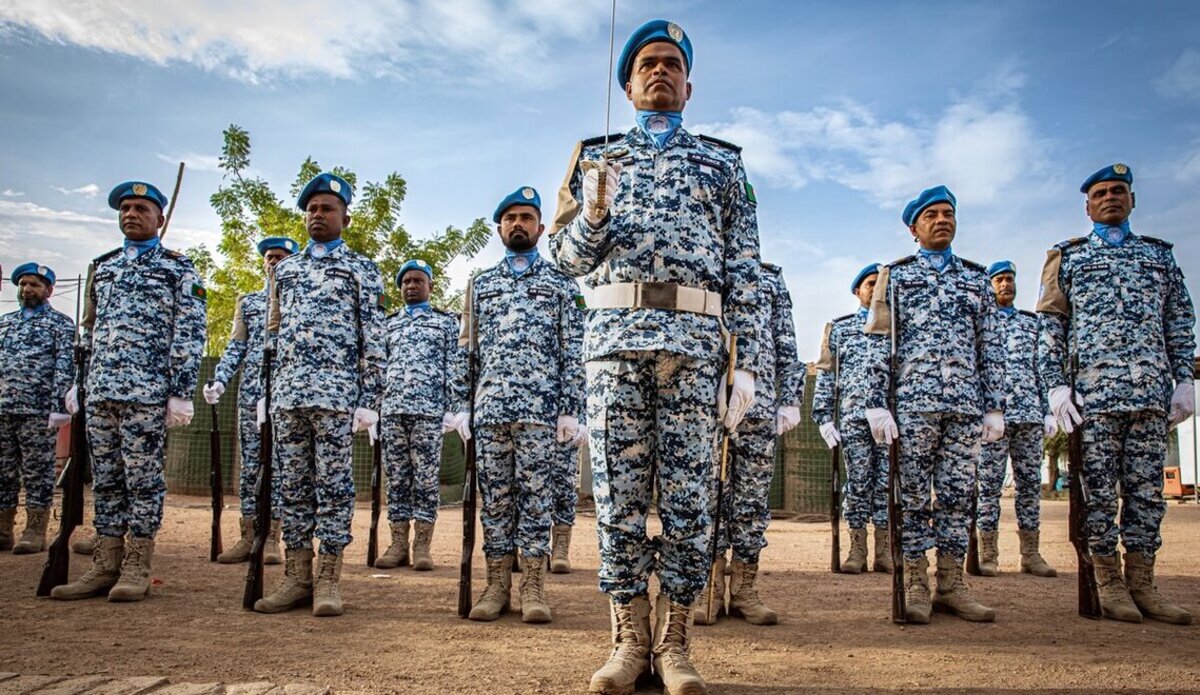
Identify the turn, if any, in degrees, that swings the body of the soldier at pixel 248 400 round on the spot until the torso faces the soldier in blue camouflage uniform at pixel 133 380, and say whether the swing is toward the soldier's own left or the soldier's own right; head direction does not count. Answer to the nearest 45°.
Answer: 0° — they already face them

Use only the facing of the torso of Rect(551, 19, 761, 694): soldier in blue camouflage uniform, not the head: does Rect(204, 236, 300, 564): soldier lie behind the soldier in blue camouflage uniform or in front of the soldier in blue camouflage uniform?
behind

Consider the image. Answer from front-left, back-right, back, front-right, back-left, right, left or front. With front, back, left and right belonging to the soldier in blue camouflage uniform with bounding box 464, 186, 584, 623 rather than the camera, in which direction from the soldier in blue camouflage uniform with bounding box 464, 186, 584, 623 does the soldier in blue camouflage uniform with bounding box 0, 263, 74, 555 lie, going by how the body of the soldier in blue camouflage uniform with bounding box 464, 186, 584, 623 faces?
back-right

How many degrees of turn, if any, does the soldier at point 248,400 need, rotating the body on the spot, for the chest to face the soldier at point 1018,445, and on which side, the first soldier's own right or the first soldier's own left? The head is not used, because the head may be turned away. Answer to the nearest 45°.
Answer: approximately 90° to the first soldier's own left

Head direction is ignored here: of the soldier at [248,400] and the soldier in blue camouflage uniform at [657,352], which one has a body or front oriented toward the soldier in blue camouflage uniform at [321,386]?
the soldier

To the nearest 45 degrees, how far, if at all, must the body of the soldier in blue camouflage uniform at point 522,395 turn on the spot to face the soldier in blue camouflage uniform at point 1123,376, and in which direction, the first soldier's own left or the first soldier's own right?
approximately 90° to the first soldier's own left

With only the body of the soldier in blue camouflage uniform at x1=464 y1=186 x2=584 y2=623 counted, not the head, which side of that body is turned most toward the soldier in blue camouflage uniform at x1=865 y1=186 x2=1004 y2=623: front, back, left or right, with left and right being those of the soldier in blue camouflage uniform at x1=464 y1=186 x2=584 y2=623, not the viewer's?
left
